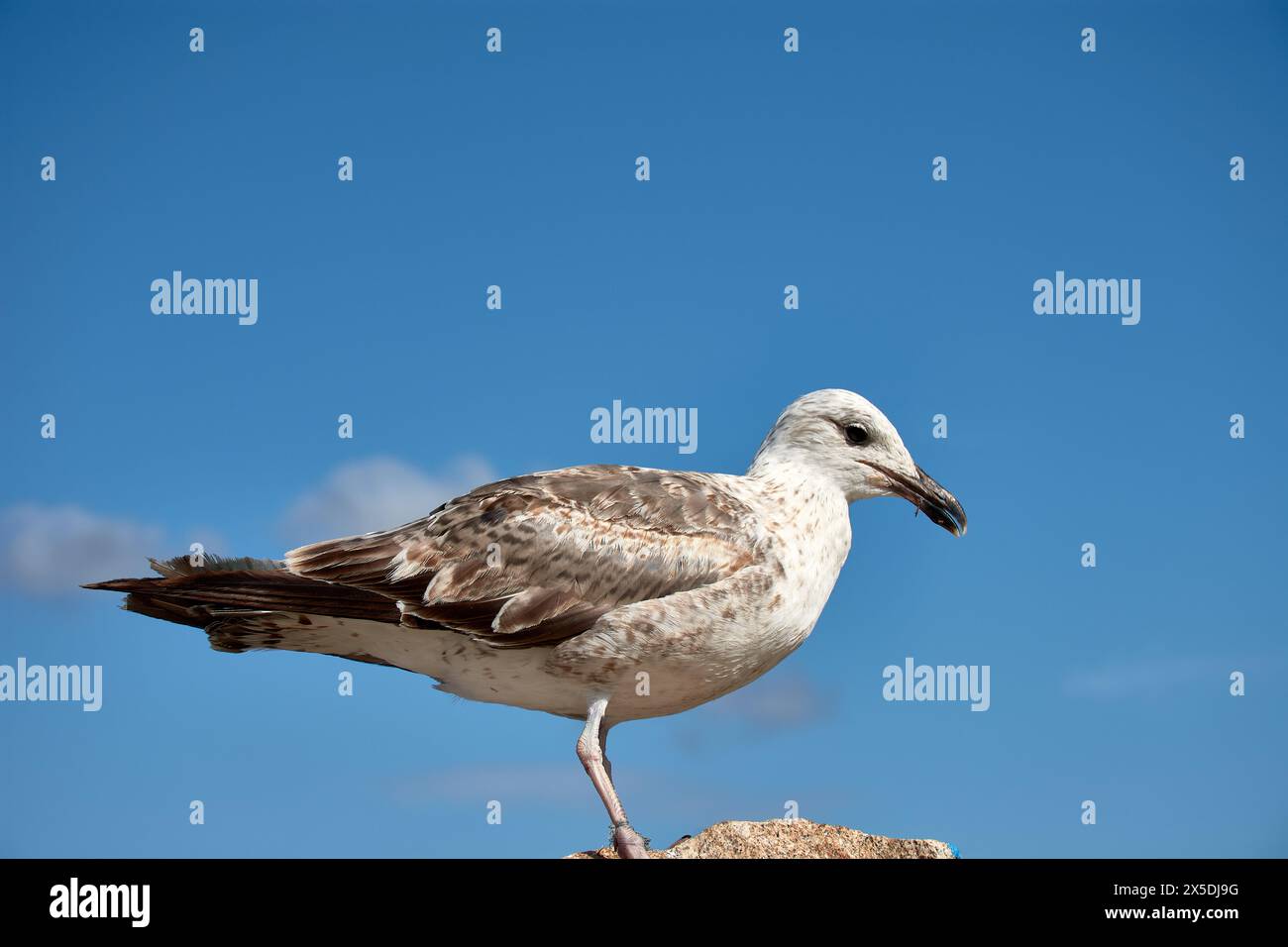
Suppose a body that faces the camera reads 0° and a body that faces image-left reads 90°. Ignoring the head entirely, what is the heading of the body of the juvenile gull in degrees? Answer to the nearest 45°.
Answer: approximately 270°
